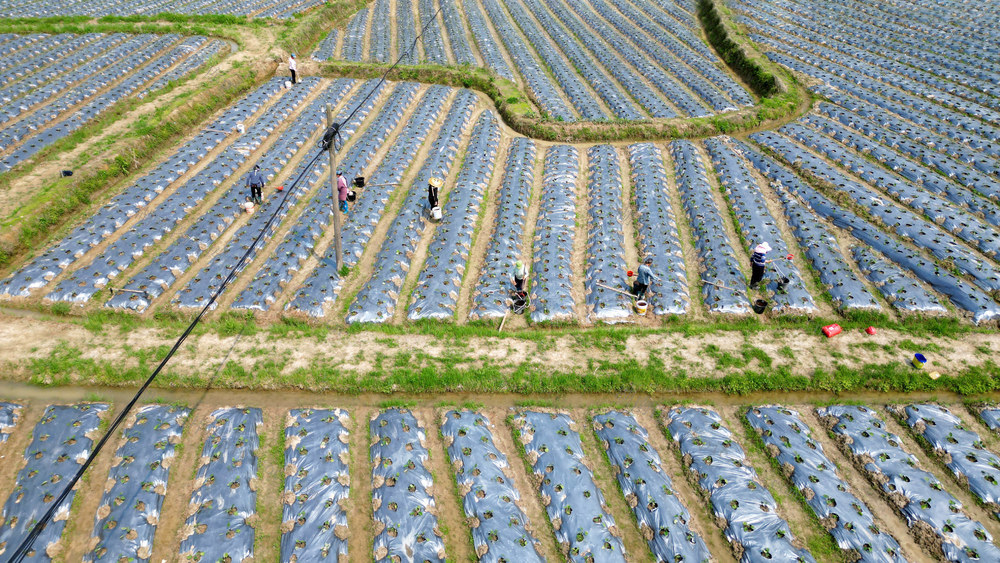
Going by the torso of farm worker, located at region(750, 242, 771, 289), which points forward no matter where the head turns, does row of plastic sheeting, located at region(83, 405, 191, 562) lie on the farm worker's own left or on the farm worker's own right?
on the farm worker's own right

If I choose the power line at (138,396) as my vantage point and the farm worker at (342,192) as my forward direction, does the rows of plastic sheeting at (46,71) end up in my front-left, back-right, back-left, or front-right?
front-left

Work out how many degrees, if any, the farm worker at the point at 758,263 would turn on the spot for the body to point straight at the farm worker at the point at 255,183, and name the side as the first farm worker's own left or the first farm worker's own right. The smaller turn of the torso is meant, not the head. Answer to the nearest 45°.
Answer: approximately 180°

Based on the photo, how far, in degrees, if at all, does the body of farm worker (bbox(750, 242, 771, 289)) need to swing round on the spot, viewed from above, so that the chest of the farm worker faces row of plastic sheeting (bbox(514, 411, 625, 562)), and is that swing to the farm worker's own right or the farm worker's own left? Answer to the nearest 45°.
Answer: approximately 90° to the farm worker's own right

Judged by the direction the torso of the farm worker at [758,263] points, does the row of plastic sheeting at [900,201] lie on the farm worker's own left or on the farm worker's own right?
on the farm worker's own left

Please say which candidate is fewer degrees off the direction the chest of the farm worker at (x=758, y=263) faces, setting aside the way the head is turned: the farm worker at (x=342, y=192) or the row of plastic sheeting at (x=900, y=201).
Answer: the row of plastic sheeting

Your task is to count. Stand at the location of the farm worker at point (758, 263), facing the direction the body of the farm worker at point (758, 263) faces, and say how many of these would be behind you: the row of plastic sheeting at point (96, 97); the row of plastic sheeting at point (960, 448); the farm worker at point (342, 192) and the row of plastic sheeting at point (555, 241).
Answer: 3

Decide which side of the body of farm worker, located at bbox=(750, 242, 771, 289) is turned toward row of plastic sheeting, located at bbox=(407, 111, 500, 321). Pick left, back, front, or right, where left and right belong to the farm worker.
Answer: back

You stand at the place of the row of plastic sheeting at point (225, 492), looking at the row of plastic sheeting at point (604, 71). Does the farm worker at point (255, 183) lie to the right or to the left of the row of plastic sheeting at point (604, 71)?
left

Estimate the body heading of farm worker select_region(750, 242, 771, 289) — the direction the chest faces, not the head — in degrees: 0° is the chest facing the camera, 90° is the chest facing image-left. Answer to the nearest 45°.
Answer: approximately 270°

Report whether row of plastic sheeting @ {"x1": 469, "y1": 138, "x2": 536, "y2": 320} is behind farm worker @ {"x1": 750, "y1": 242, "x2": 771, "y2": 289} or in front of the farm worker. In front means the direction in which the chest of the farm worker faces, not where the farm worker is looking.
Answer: behind
